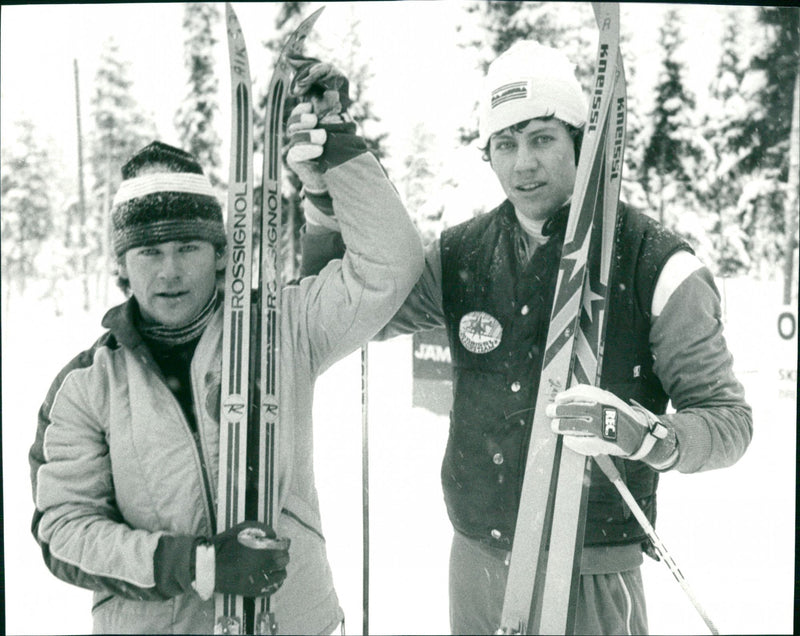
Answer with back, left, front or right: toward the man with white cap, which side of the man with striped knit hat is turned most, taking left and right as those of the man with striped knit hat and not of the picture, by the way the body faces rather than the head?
left

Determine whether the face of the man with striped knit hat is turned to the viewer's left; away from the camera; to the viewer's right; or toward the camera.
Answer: toward the camera

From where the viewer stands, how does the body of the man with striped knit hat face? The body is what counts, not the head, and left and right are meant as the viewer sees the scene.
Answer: facing the viewer
